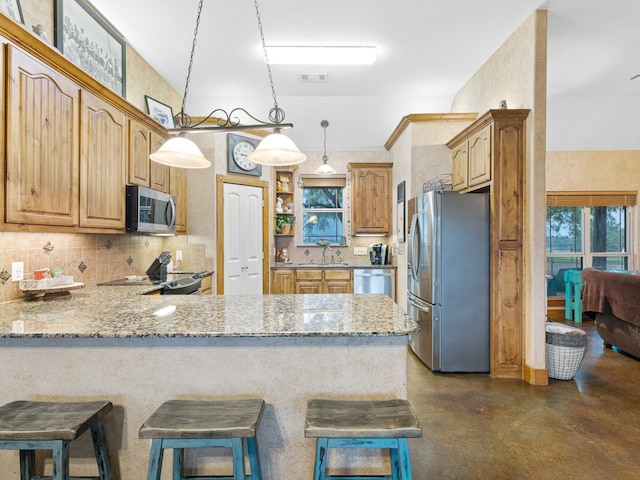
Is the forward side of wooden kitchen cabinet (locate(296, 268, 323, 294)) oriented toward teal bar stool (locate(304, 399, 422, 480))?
yes

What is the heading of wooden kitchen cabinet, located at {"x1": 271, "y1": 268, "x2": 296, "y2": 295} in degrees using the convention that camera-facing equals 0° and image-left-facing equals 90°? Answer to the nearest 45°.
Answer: approximately 0°

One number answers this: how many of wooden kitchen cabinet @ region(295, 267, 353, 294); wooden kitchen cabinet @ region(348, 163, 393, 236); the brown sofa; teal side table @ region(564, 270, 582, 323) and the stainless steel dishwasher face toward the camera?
3

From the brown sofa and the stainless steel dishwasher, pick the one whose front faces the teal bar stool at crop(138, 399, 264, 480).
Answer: the stainless steel dishwasher

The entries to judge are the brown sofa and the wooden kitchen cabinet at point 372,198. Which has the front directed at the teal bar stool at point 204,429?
the wooden kitchen cabinet

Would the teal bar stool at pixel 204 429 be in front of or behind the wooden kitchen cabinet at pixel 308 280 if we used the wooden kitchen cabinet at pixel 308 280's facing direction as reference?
in front

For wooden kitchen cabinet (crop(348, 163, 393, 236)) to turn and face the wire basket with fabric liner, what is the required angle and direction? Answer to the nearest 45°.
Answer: approximately 45° to its left
